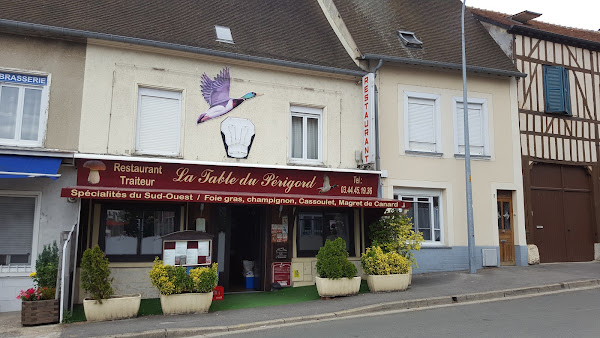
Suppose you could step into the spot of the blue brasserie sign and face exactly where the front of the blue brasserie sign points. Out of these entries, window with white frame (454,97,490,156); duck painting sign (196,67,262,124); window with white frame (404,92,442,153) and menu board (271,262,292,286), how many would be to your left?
4

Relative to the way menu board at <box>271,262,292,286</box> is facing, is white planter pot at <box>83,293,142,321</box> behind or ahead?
ahead

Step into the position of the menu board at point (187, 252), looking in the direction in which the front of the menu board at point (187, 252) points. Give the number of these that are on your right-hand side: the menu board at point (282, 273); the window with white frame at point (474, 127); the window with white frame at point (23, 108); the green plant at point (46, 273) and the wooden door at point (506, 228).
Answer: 2

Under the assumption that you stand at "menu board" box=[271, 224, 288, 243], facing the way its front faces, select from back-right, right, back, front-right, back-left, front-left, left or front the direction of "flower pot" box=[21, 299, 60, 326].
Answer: front-right

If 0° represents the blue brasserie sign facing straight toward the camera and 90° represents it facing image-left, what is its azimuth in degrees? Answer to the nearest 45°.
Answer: approximately 0°

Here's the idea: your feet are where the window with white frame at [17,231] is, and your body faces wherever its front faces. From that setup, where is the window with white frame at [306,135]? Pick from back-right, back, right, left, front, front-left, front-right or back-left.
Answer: left

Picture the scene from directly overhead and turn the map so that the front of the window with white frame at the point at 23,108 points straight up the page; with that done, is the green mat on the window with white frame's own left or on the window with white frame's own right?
on the window with white frame's own left

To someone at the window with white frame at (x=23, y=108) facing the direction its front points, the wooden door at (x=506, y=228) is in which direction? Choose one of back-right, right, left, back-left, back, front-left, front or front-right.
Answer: left
